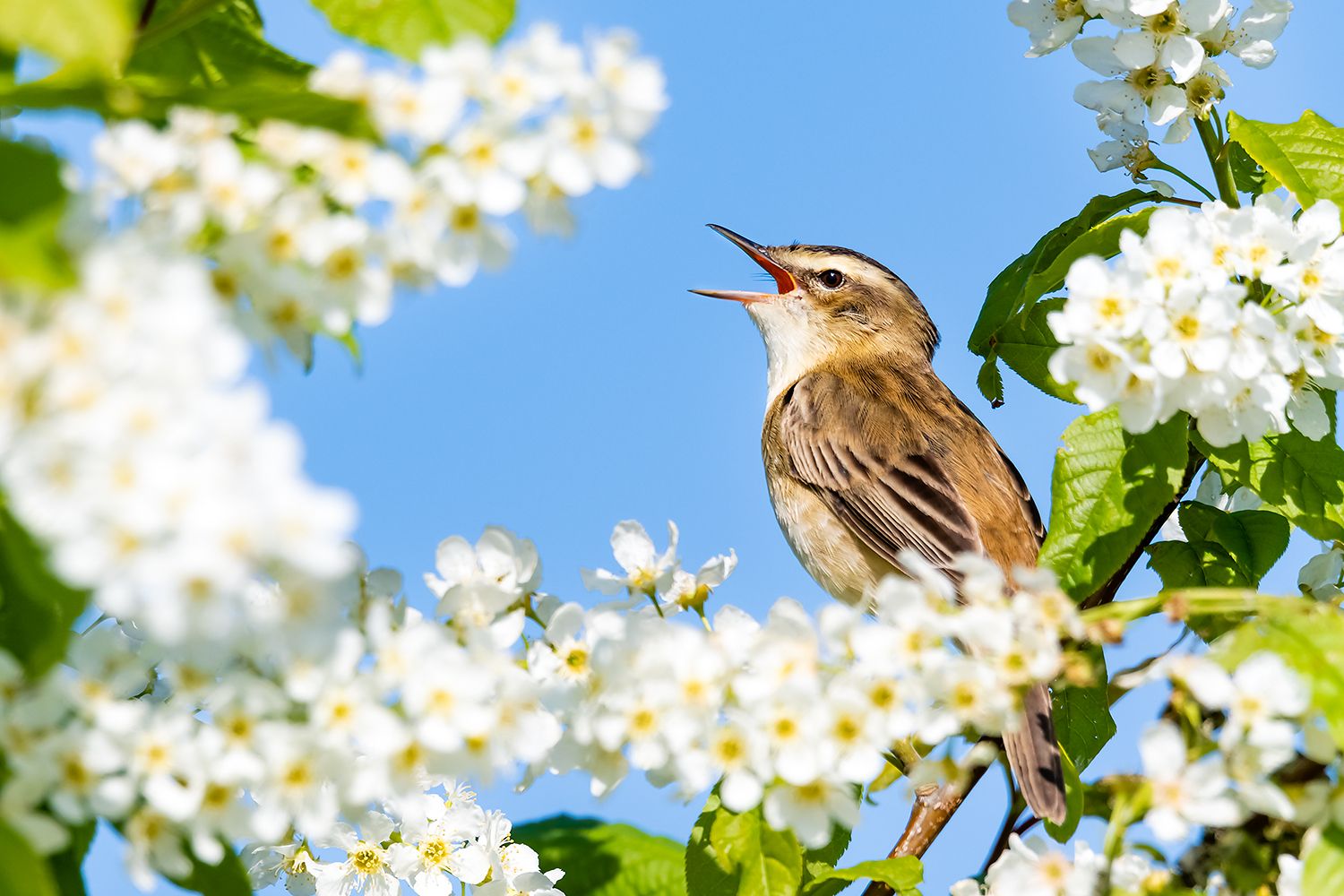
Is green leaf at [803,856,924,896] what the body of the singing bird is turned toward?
no

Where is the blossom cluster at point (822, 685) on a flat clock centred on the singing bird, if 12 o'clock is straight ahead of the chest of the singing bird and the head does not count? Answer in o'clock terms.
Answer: The blossom cluster is roughly at 9 o'clock from the singing bird.

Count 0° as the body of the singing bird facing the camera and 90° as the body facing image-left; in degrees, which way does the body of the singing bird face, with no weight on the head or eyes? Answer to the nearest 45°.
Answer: approximately 90°

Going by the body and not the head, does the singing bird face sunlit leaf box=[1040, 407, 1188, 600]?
no
